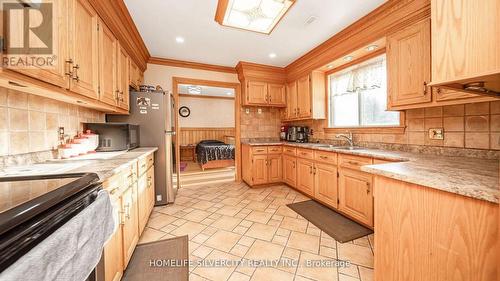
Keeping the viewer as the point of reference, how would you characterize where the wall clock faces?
facing the viewer

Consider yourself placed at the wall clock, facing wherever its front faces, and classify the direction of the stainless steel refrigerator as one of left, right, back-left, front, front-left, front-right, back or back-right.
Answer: front

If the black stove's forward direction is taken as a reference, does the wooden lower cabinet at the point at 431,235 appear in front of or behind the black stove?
in front

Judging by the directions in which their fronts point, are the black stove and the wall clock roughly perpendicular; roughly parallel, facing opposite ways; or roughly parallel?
roughly perpendicular

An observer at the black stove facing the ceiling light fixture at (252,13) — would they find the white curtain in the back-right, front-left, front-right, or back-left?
front-right

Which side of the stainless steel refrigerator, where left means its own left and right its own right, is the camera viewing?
right

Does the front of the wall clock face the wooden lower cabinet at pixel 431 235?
yes

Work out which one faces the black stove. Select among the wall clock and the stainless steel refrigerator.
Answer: the wall clock

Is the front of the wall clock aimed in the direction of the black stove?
yes

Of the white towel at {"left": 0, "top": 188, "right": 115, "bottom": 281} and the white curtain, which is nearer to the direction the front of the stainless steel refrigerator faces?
the white curtain

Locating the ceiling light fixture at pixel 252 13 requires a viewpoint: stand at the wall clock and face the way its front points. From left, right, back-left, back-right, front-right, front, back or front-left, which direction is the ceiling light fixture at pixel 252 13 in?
front

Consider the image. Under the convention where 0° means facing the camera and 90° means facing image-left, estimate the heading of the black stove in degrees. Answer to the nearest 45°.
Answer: approximately 315°

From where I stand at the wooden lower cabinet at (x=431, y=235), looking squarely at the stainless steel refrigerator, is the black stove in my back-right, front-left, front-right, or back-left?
front-left

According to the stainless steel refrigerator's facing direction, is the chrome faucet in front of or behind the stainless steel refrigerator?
in front

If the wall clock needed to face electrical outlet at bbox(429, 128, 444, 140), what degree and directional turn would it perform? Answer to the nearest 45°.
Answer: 0° — it already faces it

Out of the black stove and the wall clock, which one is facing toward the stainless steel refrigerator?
the wall clock

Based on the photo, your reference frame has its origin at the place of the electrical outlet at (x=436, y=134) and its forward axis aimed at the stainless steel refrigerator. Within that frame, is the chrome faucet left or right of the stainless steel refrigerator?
right
